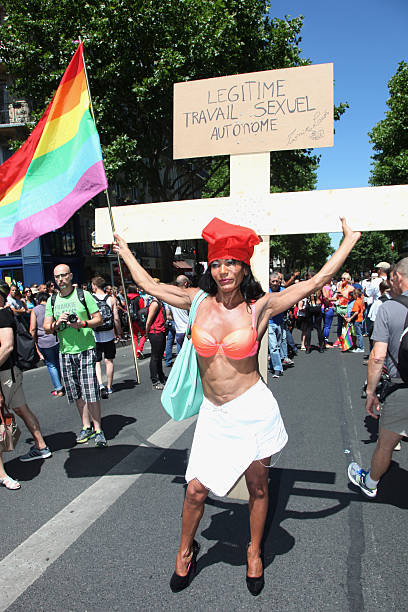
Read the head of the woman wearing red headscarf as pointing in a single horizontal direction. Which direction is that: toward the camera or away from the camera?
toward the camera

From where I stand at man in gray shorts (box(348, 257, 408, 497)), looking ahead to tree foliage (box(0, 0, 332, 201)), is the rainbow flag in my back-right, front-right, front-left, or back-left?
front-left

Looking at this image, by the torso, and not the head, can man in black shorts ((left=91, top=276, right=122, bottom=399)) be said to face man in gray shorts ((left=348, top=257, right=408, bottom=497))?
no
